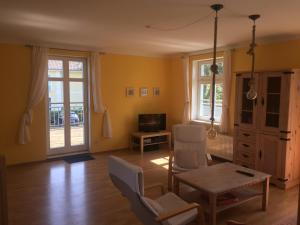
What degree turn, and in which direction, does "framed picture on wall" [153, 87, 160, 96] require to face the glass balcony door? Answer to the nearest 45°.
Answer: approximately 90° to its right

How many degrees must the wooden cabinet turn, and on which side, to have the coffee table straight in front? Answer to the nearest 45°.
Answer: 0° — it already faces it

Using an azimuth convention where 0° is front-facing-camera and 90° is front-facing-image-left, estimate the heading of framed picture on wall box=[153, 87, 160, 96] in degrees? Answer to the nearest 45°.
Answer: approximately 315°

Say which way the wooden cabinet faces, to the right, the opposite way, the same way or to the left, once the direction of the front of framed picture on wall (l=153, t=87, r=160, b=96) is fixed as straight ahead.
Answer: to the right
